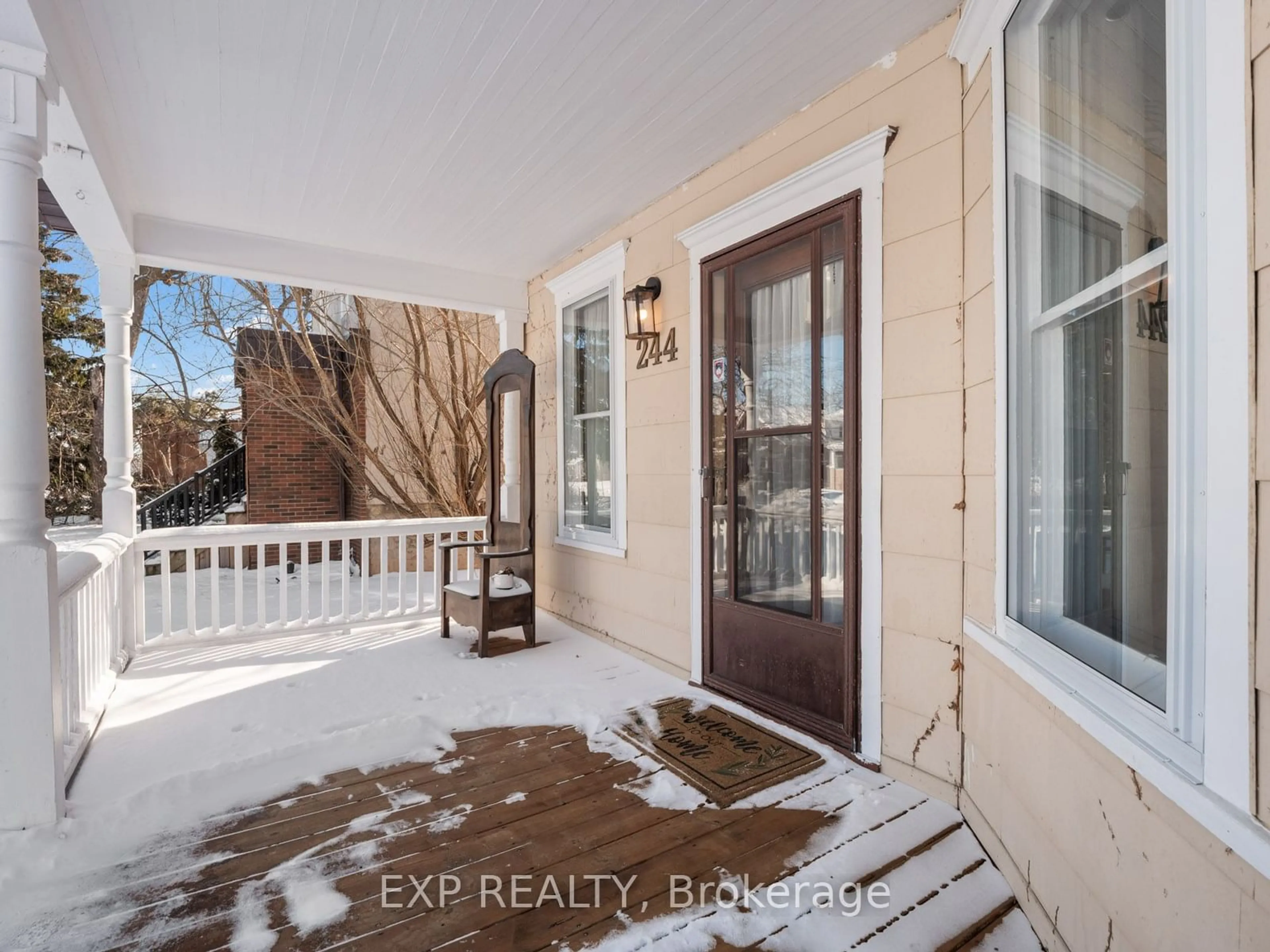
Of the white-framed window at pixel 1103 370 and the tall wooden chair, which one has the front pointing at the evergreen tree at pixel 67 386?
the white-framed window

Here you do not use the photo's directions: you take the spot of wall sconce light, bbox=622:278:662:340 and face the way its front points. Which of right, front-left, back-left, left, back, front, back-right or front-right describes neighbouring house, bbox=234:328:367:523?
right

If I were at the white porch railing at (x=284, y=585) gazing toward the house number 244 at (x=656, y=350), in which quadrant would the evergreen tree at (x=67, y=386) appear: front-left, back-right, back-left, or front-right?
back-left

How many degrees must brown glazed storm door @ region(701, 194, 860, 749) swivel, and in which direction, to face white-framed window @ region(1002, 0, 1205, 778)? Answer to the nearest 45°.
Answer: approximately 90° to its left

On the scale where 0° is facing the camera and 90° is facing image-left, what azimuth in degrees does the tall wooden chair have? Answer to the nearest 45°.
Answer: approximately 45°

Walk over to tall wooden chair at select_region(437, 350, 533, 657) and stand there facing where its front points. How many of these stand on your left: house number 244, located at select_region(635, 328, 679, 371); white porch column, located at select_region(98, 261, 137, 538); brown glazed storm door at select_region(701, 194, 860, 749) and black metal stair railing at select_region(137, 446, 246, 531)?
2

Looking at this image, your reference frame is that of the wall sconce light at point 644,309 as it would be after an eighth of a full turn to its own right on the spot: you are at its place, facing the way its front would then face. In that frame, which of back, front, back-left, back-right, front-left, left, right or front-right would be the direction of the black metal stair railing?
front-right

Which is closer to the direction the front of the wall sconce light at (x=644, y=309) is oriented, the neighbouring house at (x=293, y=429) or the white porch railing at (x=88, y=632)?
the white porch railing

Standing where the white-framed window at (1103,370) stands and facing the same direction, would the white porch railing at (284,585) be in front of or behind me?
in front

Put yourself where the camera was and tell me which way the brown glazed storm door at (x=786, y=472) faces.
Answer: facing the viewer and to the left of the viewer

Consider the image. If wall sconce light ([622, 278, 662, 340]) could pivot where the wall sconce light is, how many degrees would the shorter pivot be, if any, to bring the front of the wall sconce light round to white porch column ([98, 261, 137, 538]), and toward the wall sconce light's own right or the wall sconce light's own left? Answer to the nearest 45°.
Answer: approximately 45° to the wall sconce light's own right

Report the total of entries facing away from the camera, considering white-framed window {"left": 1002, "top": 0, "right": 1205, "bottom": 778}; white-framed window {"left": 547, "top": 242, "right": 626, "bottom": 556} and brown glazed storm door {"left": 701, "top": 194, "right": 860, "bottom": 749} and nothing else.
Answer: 0

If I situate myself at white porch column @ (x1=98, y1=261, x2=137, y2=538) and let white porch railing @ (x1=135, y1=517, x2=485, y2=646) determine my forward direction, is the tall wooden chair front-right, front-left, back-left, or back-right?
front-right

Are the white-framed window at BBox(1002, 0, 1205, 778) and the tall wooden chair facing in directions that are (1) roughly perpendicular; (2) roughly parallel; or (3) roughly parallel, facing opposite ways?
roughly perpendicular

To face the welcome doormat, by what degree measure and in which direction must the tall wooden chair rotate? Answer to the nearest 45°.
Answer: approximately 45° to its left

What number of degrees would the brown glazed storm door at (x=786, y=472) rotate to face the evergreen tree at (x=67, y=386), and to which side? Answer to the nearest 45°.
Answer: approximately 90° to its right

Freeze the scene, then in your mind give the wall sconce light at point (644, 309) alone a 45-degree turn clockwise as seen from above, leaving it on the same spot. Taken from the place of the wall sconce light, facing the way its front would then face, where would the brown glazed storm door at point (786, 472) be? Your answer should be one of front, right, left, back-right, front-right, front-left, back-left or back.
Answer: back-left

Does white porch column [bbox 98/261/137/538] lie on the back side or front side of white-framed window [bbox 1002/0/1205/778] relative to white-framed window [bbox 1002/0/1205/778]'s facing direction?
on the front side

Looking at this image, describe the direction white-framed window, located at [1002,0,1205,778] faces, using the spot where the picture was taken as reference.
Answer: facing to the left of the viewer

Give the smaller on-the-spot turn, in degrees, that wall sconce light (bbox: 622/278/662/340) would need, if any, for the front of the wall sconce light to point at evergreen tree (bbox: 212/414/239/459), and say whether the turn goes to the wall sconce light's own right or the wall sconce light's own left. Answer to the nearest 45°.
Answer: approximately 90° to the wall sconce light's own right
